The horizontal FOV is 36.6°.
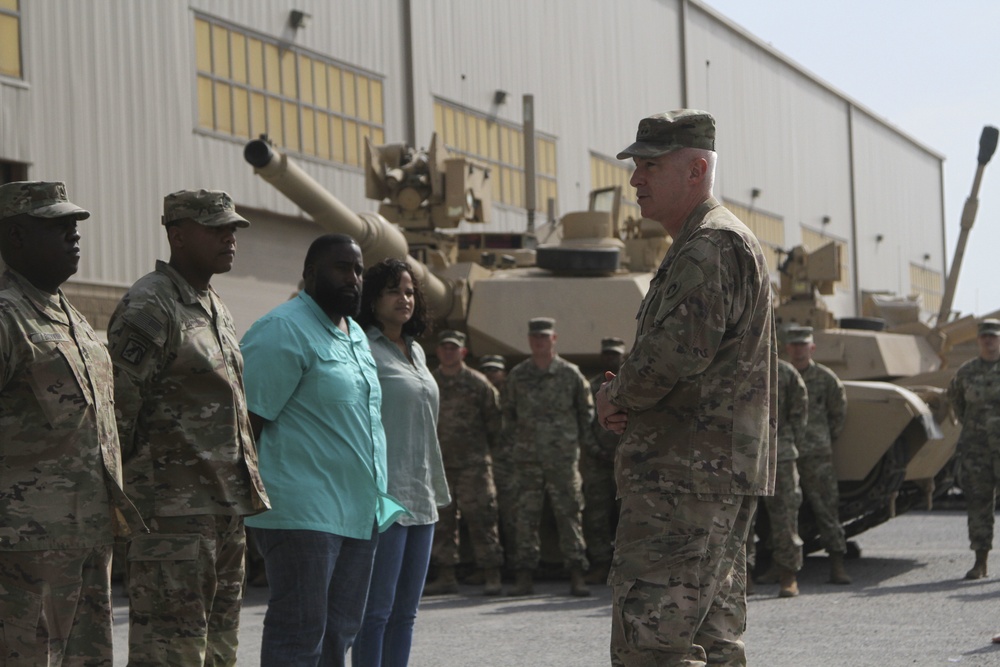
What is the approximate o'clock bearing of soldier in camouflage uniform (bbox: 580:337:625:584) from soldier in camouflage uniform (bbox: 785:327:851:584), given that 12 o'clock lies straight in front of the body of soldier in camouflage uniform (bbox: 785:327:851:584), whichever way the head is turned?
soldier in camouflage uniform (bbox: 580:337:625:584) is roughly at 3 o'clock from soldier in camouflage uniform (bbox: 785:327:851:584).

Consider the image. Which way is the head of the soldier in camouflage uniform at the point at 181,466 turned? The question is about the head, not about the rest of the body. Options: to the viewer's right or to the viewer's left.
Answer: to the viewer's right

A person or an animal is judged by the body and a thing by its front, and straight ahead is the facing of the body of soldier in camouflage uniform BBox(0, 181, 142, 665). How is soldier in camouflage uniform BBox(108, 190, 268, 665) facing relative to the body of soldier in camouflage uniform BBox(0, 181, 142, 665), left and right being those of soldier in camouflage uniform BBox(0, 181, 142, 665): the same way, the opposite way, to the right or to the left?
the same way

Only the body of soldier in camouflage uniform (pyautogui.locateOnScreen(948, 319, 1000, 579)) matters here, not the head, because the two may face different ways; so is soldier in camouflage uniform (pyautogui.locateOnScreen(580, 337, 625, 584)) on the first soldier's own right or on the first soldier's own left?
on the first soldier's own right

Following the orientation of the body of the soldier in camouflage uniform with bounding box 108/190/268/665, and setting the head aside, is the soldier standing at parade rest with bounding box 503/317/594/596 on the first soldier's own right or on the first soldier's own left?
on the first soldier's own left

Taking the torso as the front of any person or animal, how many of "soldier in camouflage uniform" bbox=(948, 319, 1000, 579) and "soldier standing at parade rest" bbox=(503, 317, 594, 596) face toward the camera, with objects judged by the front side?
2

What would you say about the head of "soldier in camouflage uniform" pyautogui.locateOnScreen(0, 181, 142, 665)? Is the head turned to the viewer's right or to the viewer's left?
to the viewer's right

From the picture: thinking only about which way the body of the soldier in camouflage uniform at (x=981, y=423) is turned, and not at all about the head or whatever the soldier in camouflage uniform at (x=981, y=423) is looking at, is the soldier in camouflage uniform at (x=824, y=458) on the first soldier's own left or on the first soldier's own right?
on the first soldier's own right

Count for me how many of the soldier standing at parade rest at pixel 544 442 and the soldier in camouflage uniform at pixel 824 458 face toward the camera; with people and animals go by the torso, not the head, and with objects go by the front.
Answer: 2

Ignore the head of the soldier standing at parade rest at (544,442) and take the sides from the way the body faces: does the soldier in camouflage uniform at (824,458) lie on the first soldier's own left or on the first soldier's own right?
on the first soldier's own left

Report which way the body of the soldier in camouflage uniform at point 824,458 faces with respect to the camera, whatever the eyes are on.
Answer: toward the camera

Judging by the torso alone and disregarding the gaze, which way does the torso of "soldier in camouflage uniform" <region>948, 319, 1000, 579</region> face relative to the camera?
toward the camera

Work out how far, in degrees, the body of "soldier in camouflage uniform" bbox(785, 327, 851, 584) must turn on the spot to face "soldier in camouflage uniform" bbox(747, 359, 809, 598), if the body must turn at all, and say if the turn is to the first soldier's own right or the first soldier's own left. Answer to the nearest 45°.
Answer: approximately 45° to the first soldier's own right

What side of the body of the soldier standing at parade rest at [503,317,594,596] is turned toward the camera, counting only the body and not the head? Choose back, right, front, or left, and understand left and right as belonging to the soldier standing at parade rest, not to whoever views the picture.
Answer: front

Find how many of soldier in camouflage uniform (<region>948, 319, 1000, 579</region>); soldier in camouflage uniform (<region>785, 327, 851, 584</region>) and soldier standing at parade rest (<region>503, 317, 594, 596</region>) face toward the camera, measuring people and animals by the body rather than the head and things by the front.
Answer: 3

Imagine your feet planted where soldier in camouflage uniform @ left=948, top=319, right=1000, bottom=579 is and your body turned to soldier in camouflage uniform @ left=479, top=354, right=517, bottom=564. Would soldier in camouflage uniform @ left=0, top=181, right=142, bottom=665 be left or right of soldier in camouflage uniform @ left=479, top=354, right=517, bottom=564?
left

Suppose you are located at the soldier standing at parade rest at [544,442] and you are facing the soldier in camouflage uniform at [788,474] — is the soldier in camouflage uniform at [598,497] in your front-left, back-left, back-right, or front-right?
front-left

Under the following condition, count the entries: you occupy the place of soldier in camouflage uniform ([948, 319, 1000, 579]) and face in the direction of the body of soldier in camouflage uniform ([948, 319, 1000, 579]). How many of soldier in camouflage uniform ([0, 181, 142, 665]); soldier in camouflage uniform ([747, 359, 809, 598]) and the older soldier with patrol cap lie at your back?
0
